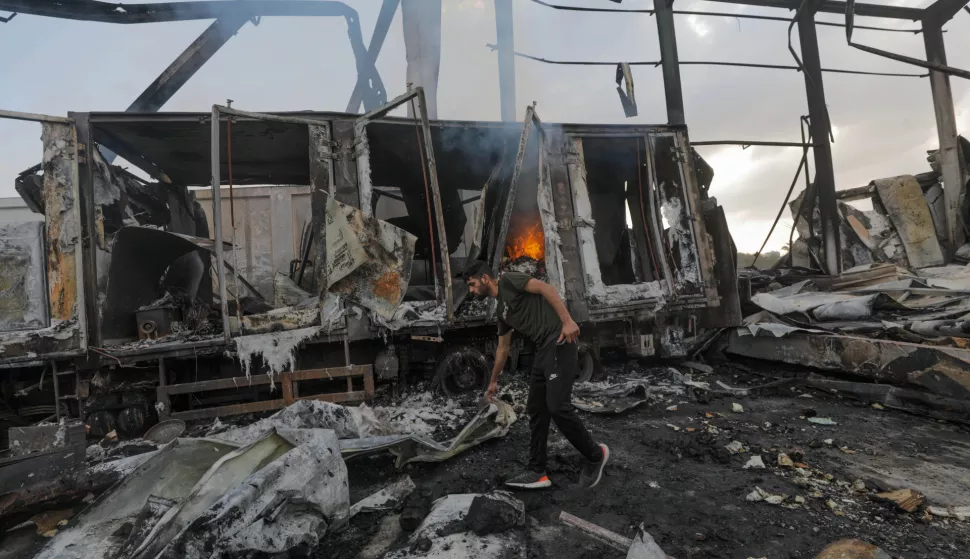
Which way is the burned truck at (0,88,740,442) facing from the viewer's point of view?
to the viewer's left

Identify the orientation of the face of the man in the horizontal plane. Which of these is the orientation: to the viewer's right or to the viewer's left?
to the viewer's left

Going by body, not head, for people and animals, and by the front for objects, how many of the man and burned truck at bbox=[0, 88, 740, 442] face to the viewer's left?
2

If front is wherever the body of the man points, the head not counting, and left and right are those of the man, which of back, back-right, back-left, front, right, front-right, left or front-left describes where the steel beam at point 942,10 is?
back-right

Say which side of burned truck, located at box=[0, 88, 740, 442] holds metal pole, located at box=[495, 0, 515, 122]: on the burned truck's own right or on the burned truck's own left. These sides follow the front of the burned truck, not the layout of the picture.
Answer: on the burned truck's own right

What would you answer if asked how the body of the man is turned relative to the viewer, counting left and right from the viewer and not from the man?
facing to the left of the viewer

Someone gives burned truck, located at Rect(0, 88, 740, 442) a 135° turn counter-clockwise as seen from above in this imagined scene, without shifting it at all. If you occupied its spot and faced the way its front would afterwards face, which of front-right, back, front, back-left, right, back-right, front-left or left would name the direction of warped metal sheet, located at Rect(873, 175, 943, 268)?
front-left
